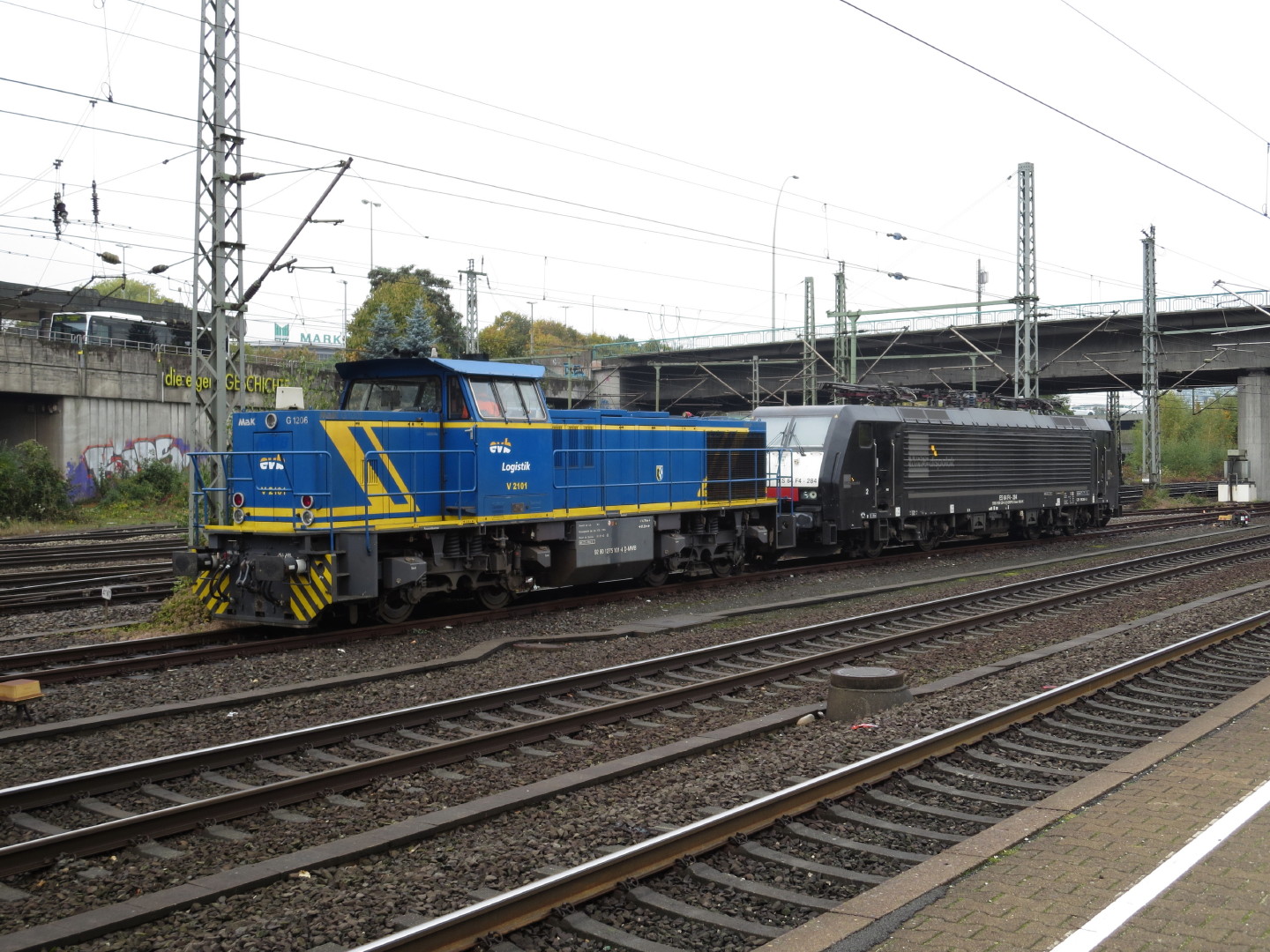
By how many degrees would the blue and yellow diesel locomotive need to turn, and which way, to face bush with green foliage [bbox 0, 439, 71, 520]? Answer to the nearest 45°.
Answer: approximately 90° to its right

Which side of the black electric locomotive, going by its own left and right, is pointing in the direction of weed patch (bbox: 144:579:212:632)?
front

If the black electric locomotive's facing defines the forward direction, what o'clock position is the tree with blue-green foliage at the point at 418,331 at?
The tree with blue-green foliage is roughly at 3 o'clock from the black electric locomotive.

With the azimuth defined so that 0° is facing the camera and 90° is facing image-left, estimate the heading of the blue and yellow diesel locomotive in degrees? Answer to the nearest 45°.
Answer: approximately 45°

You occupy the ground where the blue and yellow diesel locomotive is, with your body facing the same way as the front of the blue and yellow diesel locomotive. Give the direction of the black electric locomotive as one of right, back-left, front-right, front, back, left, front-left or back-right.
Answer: back

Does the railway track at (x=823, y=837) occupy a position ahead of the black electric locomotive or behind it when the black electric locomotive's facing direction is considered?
ahead

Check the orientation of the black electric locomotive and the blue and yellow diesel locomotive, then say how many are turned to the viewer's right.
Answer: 0

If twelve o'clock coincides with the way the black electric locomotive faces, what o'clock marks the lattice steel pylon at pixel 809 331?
The lattice steel pylon is roughly at 4 o'clock from the black electric locomotive.

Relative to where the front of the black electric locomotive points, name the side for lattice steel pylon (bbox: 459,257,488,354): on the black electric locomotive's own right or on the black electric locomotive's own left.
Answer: on the black electric locomotive's own right

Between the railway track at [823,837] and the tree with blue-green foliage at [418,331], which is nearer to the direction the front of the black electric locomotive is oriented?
the railway track

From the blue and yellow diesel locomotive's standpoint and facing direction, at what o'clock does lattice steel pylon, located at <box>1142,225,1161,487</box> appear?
The lattice steel pylon is roughly at 6 o'clock from the blue and yellow diesel locomotive.
